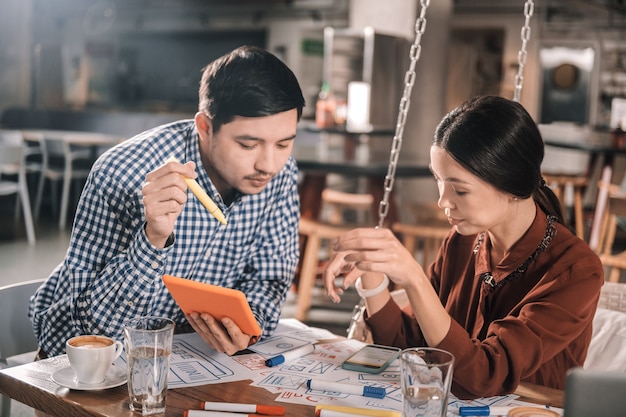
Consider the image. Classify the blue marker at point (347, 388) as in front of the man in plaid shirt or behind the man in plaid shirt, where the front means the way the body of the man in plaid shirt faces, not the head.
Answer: in front

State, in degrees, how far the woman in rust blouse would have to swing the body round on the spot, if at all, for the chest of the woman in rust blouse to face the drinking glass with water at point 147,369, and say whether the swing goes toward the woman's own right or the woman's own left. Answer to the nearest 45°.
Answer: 0° — they already face it

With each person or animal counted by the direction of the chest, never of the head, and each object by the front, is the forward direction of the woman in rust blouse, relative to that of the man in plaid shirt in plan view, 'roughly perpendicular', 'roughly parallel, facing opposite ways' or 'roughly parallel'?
roughly perpendicular

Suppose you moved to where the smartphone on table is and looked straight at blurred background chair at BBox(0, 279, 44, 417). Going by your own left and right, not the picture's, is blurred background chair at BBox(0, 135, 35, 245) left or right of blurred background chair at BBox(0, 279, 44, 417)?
right

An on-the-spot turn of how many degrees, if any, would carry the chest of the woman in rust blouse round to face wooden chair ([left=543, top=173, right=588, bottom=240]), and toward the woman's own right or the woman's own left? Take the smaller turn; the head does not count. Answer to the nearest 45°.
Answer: approximately 135° to the woman's own right

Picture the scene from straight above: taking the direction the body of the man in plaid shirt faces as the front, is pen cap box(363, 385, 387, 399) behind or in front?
in front

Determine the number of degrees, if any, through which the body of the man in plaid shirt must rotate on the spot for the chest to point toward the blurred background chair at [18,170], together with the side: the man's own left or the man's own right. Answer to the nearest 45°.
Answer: approximately 135° to the man's own left

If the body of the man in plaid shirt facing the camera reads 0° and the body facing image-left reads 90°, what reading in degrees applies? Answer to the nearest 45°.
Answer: approximately 315°

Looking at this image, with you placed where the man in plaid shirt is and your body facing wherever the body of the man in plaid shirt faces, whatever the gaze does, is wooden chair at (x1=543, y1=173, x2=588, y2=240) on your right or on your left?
on your left

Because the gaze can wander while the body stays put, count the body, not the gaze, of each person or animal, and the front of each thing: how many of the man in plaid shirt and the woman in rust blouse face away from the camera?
0
